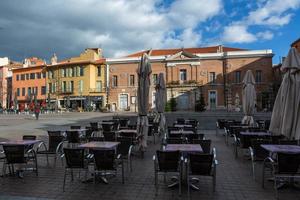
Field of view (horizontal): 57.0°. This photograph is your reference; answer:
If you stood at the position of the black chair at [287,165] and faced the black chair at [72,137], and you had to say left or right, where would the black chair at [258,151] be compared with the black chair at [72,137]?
right

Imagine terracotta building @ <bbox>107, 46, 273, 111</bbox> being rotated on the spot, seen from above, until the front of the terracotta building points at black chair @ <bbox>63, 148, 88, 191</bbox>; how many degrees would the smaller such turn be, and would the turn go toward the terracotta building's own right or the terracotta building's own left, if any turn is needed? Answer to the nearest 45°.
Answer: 0° — it already faces it

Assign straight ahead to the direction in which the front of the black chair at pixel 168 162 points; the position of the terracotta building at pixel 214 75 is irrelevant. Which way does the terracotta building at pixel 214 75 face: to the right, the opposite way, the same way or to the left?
the opposite way

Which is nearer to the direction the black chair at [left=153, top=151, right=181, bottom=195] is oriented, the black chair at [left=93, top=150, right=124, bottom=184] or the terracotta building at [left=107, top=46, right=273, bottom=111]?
the terracotta building

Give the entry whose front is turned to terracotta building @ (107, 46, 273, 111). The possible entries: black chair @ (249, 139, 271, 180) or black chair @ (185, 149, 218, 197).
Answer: black chair @ (185, 149, 218, 197)

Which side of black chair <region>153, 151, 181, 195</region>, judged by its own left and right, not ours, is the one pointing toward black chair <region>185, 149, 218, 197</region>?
right

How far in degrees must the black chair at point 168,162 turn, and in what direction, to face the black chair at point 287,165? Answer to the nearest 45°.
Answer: approximately 90° to its right

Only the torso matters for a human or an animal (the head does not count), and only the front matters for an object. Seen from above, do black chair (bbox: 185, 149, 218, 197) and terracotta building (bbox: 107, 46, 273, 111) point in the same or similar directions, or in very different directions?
very different directions

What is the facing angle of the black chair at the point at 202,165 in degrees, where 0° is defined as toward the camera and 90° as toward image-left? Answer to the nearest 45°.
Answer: approximately 180°

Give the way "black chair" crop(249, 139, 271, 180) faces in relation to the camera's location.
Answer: facing to the right of the viewer

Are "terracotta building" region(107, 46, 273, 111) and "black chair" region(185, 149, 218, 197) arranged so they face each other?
yes

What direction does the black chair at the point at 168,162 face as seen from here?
away from the camera

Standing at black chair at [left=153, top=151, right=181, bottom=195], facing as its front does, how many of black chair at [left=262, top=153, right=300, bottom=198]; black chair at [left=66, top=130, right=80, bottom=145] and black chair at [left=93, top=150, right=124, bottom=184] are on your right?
1

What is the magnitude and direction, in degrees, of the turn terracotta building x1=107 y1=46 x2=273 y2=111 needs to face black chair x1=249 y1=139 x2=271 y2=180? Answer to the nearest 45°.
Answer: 0° — it already faces it
